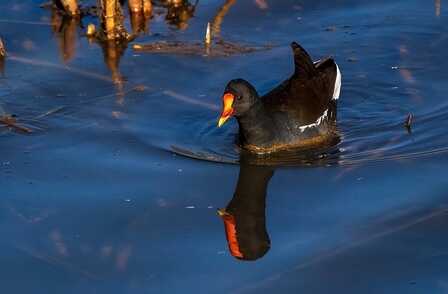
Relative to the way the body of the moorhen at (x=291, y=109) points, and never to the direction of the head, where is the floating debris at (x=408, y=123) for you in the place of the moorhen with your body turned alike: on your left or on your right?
on your left

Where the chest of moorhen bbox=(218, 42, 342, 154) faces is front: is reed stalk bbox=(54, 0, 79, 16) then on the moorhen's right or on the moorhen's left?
on the moorhen's right

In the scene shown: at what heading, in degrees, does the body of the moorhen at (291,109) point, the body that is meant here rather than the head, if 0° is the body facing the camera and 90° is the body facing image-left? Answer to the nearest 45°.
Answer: approximately 45°

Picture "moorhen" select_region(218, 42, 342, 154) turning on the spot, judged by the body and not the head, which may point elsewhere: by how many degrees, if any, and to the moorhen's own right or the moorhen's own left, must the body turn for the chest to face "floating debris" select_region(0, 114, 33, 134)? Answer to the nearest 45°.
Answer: approximately 45° to the moorhen's own right

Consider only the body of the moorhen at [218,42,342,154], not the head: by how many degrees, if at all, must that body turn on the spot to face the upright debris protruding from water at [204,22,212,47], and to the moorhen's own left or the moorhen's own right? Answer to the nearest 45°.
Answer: approximately 90° to the moorhen's own right
